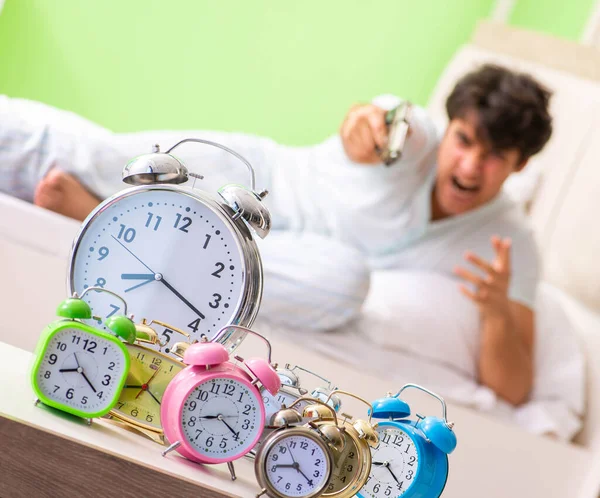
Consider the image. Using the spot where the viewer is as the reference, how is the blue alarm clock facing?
facing the viewer and to the left of the viewer

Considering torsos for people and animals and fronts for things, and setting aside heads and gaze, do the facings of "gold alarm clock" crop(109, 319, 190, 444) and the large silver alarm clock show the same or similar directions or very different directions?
same or similar directions

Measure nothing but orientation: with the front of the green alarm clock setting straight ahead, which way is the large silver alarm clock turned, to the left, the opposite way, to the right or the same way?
the same way

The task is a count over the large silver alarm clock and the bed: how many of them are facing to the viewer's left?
1

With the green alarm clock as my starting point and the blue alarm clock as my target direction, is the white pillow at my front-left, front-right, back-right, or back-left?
front-left

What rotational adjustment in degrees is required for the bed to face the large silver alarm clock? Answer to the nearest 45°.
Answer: approximately 45° to its left

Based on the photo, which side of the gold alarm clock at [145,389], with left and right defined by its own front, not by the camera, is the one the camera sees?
front

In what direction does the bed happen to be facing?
to the viewer's left
